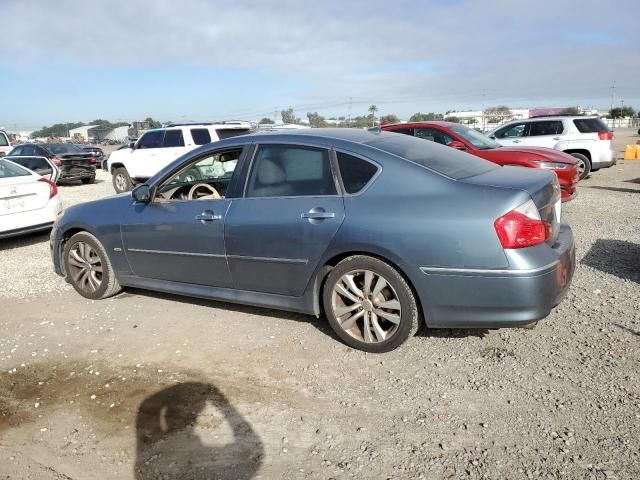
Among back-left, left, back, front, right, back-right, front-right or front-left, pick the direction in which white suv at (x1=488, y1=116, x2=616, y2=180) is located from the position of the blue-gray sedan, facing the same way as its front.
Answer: right

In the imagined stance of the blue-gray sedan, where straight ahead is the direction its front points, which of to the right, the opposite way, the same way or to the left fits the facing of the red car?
the opposite way

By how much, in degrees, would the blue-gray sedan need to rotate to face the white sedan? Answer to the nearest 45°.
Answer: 0° — it already faces it

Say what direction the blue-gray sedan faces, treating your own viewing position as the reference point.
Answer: facing away from the viewer and to the left of the viewer

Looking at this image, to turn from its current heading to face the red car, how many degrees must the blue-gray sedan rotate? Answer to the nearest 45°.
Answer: approximately 90° to its right

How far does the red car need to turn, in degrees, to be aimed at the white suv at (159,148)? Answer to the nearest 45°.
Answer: approximately 135° to its right

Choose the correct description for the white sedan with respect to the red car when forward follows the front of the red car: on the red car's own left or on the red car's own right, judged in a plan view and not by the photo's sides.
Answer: on the red car's own right

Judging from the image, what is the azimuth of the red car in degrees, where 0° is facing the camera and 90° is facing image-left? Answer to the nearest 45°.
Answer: approximately 315°

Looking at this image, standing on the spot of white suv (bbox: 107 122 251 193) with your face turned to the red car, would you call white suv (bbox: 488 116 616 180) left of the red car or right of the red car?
left
